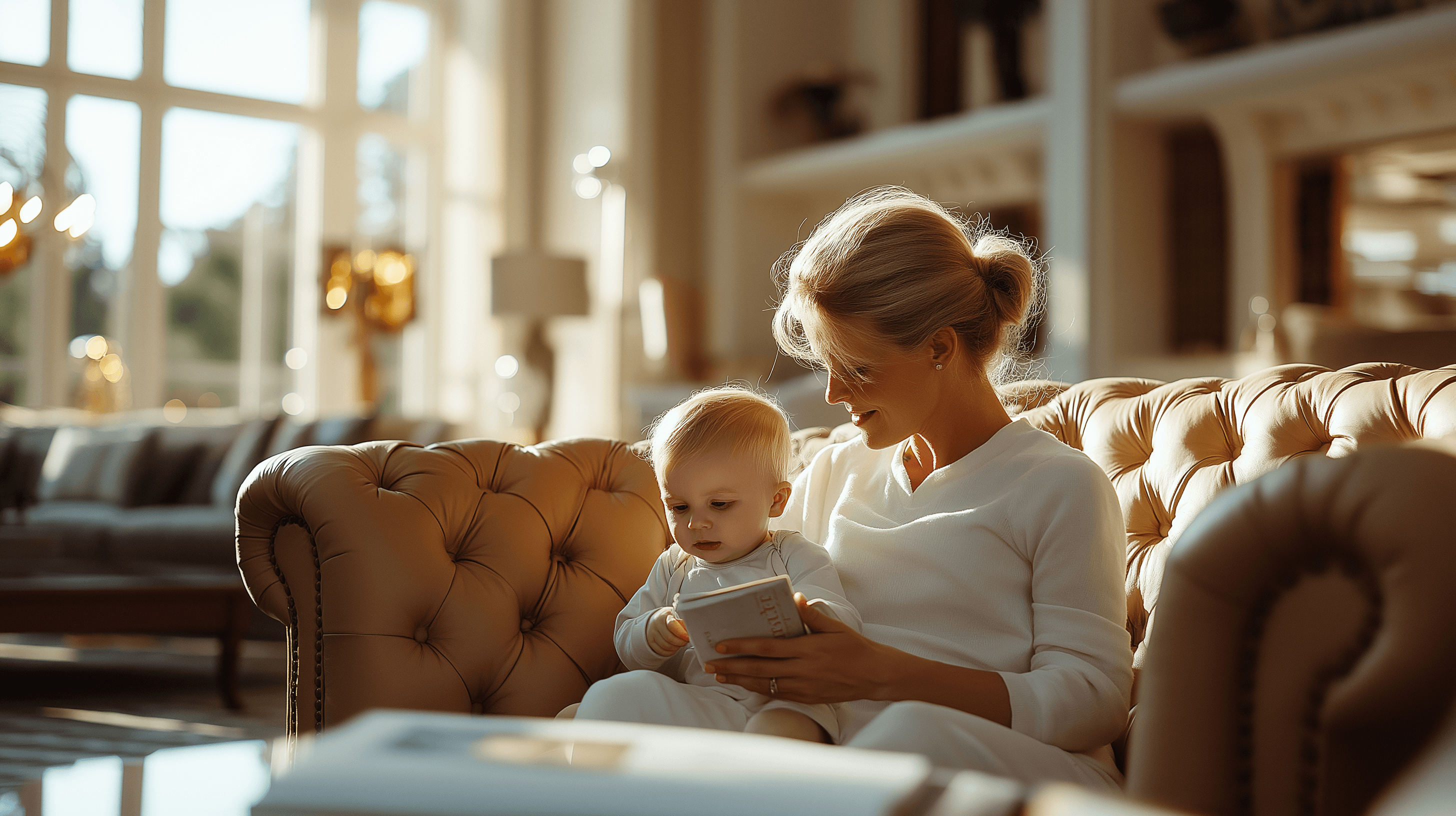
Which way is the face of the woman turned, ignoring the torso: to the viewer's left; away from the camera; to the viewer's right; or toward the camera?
to the viewer's left

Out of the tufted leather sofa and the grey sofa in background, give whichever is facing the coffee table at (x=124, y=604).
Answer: the grey sofa in background

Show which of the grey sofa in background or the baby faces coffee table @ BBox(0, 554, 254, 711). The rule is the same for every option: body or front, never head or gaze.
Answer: the grey sofa in background

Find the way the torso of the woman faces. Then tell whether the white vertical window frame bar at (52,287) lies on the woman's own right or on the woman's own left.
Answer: on the woman's own right

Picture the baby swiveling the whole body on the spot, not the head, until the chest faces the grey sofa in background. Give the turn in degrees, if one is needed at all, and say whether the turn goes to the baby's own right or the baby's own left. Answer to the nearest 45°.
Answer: approximately 90° to the baby's own right

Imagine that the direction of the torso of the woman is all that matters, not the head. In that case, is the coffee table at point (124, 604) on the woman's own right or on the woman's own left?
on the woman's own right

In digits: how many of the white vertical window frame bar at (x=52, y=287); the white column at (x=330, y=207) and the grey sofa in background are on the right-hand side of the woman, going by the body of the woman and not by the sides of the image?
3

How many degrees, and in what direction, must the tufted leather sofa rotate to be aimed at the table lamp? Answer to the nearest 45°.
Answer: approximately 135° to its right

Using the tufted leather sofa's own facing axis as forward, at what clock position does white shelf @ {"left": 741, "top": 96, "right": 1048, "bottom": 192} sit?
The white shelf is roughly at 5 o'clock from the tufted leather sofa.
